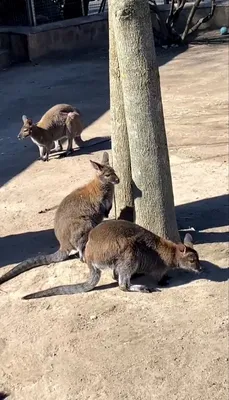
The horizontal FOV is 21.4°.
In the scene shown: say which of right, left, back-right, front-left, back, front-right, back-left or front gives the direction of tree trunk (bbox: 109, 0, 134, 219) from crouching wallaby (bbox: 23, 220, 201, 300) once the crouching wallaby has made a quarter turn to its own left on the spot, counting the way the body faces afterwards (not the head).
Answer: front

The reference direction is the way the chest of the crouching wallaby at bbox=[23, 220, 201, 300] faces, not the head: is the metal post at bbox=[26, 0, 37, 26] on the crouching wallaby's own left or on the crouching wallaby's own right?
on the crouching wallaby's own left

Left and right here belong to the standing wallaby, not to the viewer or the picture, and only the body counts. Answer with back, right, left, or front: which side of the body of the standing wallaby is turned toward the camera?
right

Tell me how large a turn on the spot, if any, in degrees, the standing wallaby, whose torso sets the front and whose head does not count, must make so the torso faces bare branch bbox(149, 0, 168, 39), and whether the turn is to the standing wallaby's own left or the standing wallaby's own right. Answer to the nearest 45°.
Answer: approximately 90° to the standing wallaby's own left

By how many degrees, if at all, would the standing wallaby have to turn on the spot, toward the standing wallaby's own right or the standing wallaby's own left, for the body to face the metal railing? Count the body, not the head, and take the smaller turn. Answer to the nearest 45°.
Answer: approximately 90° to the standing wallaby's own left

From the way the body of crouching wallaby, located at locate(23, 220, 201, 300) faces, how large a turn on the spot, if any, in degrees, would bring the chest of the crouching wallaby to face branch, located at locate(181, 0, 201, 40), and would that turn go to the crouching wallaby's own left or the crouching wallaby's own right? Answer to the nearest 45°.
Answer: approximately 90° to the crouching wallaby's own left

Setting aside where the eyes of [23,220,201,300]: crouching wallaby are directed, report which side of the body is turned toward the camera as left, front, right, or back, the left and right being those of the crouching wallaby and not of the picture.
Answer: right

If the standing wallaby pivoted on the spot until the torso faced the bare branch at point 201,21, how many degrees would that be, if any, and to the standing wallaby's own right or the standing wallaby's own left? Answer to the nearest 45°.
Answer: approximately 90° to the standing wallaby's own left

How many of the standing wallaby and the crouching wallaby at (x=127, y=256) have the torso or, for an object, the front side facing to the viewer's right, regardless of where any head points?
2

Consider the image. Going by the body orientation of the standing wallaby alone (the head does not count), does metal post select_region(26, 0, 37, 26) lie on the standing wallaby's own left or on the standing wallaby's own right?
on the standing wallaby's own left
